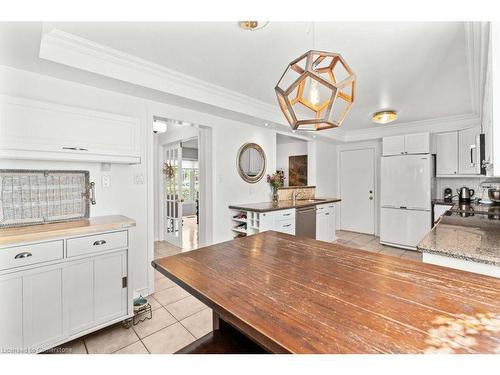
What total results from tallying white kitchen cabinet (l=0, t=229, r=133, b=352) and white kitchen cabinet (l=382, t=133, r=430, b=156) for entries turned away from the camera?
0

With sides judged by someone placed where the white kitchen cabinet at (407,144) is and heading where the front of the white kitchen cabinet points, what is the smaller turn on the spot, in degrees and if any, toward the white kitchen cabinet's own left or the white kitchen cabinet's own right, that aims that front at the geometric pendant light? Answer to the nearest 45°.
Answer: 0° — it already faces it

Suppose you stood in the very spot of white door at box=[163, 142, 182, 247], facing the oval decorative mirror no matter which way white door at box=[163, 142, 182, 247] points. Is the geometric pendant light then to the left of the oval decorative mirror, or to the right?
right

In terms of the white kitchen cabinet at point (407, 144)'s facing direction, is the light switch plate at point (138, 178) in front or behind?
in front

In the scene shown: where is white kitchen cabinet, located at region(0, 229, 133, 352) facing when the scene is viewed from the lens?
facing the viewer and to the right of the viewer

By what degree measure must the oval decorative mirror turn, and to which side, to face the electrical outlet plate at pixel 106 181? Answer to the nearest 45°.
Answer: approximately 90° to its right

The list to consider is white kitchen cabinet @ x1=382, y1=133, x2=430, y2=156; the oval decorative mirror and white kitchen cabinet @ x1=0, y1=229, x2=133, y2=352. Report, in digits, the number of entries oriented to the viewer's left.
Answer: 0

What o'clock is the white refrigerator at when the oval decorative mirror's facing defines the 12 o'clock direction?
The white refrigerator is roughly at 10 o'clock from the oval decorative mirror.

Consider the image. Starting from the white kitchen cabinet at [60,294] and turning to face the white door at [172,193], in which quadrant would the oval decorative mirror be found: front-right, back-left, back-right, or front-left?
front-right

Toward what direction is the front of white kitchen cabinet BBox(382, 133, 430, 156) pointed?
toward the camera

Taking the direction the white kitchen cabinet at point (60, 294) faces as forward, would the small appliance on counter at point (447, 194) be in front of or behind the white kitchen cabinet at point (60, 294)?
in front

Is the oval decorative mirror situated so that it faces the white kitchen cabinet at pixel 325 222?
no

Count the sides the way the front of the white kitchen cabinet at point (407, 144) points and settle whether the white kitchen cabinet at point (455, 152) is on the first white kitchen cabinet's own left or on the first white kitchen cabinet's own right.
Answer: on the first white kitchen cabinet's own left

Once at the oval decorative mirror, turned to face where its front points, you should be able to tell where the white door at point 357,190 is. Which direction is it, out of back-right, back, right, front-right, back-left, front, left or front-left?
left

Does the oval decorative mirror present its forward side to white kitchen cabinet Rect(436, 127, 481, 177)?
no

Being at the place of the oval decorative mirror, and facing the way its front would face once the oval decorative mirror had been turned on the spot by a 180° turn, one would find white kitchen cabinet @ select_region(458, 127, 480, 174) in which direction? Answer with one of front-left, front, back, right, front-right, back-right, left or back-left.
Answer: back-right
